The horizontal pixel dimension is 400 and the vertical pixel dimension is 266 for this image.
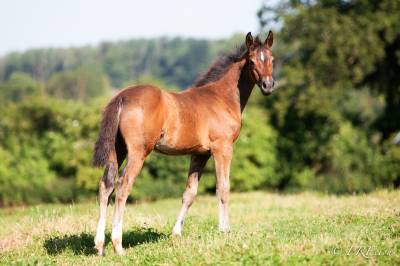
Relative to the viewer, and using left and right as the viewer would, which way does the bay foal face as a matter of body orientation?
facing away from the viewer and to the right of the viewer
